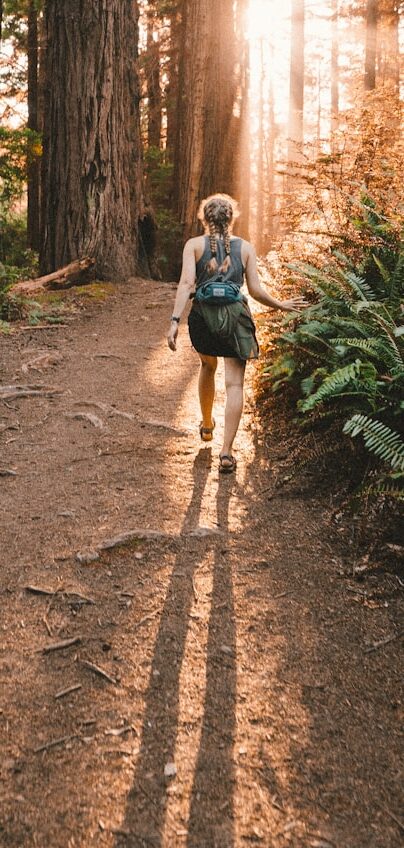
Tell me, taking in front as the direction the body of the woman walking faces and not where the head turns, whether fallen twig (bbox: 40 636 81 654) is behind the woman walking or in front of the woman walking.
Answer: behind

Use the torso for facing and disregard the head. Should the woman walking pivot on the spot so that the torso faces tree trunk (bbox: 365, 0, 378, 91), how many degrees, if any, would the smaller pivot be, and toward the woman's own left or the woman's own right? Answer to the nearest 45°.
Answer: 0° — they already face it

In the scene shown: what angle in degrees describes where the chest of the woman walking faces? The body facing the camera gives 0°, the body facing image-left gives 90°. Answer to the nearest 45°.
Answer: approximately 180°

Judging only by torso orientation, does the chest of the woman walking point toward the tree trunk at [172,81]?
yes

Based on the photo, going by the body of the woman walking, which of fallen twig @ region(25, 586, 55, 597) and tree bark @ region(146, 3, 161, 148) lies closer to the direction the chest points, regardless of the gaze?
the tree bark

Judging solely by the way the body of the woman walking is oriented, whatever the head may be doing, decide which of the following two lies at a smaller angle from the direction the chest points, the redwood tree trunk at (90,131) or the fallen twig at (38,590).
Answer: the redwood tree trunk

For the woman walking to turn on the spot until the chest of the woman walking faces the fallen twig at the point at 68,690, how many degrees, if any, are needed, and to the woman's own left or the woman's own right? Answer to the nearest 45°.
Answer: approximately 180°

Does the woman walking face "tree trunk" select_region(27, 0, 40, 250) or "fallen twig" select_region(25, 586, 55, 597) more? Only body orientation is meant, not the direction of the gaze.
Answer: the tree trunk

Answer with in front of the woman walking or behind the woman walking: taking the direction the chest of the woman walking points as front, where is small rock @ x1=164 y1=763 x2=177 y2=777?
behind

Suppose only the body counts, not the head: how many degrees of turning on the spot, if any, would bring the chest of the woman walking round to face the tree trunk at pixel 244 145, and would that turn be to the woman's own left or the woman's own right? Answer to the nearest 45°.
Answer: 0° — they already face it

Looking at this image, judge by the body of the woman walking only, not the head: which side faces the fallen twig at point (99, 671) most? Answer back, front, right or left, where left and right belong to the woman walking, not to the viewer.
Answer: back

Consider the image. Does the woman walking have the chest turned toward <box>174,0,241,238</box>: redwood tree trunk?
yes

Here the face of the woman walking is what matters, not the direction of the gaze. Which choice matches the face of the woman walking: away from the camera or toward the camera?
away from the camera

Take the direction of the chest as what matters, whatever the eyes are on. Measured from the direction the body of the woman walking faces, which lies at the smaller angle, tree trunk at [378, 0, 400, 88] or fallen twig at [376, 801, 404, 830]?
the tree trunk
